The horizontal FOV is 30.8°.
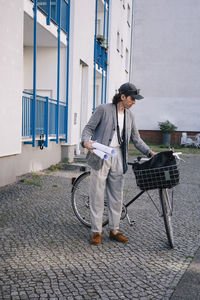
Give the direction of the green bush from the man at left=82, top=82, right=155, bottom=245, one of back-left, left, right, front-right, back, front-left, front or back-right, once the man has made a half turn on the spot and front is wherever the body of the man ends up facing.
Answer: front-right

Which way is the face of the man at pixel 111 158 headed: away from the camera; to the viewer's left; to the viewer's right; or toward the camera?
to the viewer's right

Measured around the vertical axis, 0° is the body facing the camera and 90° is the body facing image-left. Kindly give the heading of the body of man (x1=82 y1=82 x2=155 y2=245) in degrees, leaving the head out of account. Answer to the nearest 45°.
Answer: approximately 315°
